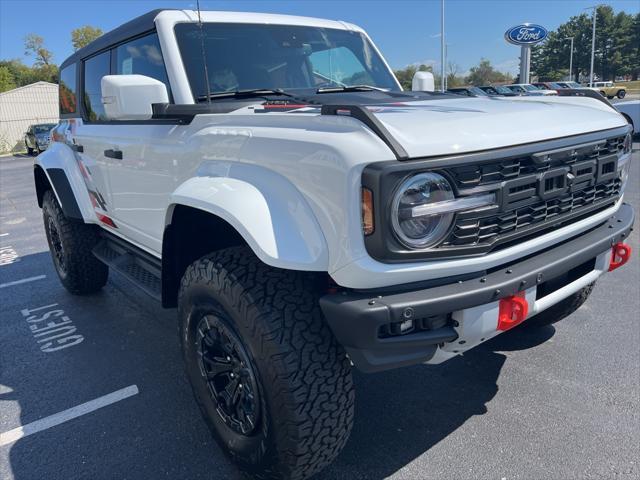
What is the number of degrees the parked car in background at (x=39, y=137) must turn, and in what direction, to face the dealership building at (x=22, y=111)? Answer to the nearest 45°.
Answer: approximately 135° to its left

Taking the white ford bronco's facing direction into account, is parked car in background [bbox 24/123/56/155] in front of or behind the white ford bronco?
behind

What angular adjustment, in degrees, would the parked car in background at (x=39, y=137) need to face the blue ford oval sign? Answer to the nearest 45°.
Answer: approximately 90° to its left

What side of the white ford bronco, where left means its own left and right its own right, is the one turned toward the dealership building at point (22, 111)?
back

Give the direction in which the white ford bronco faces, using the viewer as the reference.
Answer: facing the viewer and to the right of the viewer

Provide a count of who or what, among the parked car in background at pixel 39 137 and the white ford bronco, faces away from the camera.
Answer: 0

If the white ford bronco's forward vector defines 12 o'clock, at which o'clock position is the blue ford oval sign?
The blue ford oval sign is roughly at 8 o'clock from the white ford bronco.
